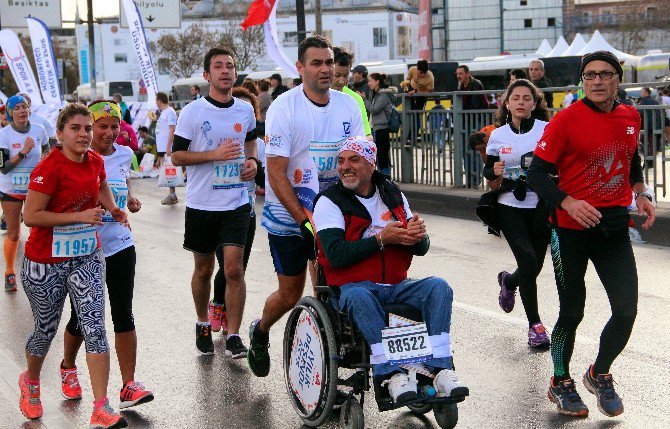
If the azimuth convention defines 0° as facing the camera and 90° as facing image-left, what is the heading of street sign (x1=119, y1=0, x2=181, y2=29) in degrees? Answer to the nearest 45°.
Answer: approximately 0°

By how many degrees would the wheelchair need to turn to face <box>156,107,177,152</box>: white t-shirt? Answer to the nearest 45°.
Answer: approximately 135° to its left

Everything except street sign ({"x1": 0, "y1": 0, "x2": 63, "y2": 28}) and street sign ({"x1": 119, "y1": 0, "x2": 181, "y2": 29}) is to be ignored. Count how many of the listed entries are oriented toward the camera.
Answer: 2

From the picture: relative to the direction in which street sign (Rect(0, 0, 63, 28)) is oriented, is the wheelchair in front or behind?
in front

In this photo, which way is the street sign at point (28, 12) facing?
toward the camera

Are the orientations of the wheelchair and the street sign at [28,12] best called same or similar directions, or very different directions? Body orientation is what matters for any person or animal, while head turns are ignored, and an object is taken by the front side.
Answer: same or similar directions

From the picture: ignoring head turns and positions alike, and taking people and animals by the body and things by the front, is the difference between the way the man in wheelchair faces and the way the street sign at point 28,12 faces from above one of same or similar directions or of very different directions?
same or similar directions

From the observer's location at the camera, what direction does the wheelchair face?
facing the viewer and to the right of the viewer

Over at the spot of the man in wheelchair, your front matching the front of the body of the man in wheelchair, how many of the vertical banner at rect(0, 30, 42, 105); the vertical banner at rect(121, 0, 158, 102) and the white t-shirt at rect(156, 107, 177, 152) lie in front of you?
0

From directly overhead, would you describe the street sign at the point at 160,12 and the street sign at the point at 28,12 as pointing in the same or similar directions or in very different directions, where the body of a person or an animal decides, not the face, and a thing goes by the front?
same or similar directions

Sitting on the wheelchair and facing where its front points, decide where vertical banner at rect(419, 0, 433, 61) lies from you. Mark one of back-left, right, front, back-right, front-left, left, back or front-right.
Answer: back-left

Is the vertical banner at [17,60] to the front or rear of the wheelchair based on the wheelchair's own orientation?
to the rear
